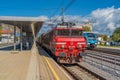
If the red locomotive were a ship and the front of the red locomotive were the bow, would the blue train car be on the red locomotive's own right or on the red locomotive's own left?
on the red locomotive's own left
